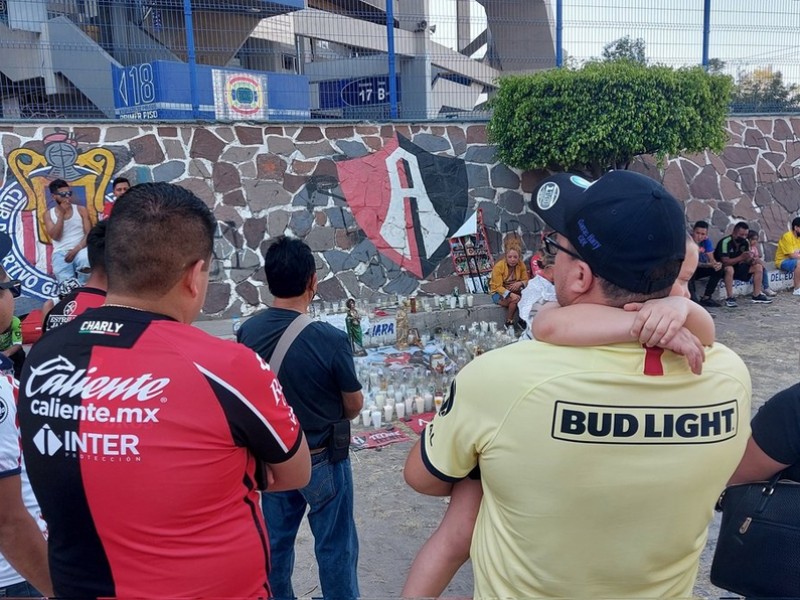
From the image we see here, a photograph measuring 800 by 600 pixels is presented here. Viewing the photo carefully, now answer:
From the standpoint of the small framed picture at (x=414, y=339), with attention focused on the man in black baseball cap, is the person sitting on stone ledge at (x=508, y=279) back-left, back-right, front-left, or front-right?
back-left

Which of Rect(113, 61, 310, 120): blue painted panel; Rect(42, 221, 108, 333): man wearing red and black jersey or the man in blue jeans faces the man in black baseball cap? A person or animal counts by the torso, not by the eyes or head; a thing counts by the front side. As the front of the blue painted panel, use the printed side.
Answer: the blue painted panel

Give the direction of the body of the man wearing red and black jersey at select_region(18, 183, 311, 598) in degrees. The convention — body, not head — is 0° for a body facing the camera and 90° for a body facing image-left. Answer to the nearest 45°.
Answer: approximately 225°

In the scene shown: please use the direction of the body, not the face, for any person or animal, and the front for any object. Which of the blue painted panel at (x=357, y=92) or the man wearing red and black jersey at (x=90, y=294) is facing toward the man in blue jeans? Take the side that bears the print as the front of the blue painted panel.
the blue painted panel

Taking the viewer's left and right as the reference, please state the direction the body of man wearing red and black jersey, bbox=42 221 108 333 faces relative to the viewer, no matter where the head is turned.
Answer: facing away from the viewer

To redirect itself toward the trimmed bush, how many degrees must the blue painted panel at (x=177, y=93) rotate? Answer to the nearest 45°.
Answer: approximately 90° to its left

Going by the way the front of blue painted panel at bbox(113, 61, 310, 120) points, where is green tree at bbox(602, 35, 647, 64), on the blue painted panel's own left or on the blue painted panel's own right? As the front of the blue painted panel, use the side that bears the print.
on the blue painted panel's own left

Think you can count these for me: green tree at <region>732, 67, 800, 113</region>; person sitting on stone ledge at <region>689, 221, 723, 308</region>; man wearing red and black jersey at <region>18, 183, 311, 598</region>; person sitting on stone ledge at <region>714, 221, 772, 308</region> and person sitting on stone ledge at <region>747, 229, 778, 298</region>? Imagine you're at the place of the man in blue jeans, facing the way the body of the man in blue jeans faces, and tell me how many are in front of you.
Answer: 4

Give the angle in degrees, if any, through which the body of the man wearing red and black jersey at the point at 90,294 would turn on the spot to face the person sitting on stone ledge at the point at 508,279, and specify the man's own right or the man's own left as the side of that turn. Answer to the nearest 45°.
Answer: approximately 45° to the man's own right

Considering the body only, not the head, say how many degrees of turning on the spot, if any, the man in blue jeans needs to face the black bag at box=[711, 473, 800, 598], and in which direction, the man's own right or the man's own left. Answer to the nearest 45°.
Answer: approximately 90° to the man's own right

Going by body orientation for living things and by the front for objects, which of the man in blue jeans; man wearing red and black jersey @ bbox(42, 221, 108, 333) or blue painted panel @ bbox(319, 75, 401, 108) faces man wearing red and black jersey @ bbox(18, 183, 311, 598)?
the blue painted panel
